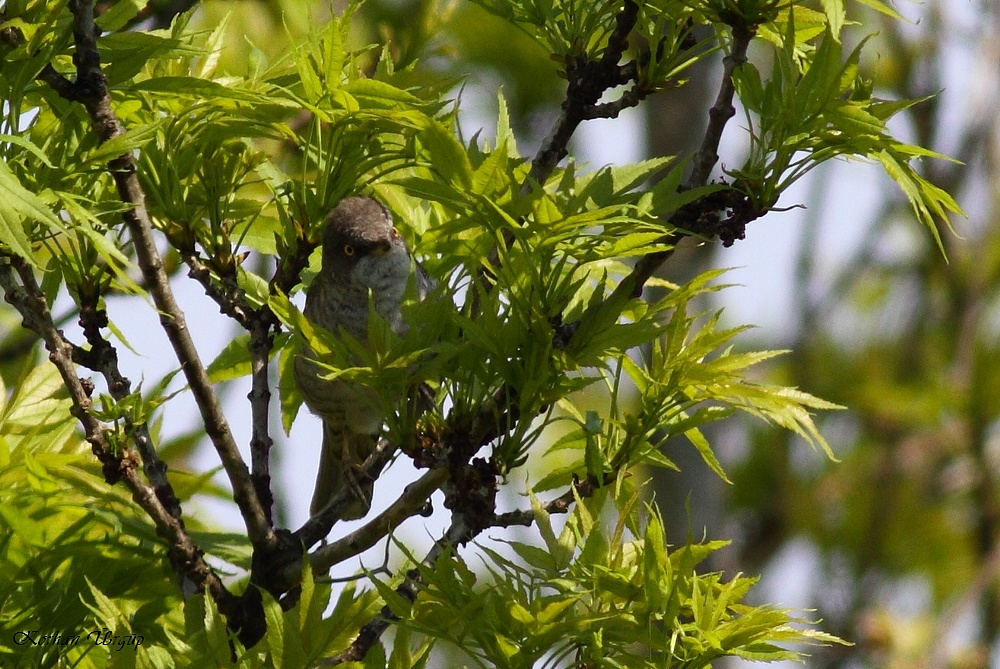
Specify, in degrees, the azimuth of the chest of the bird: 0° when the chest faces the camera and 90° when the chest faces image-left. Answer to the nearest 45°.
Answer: approximately 315°
